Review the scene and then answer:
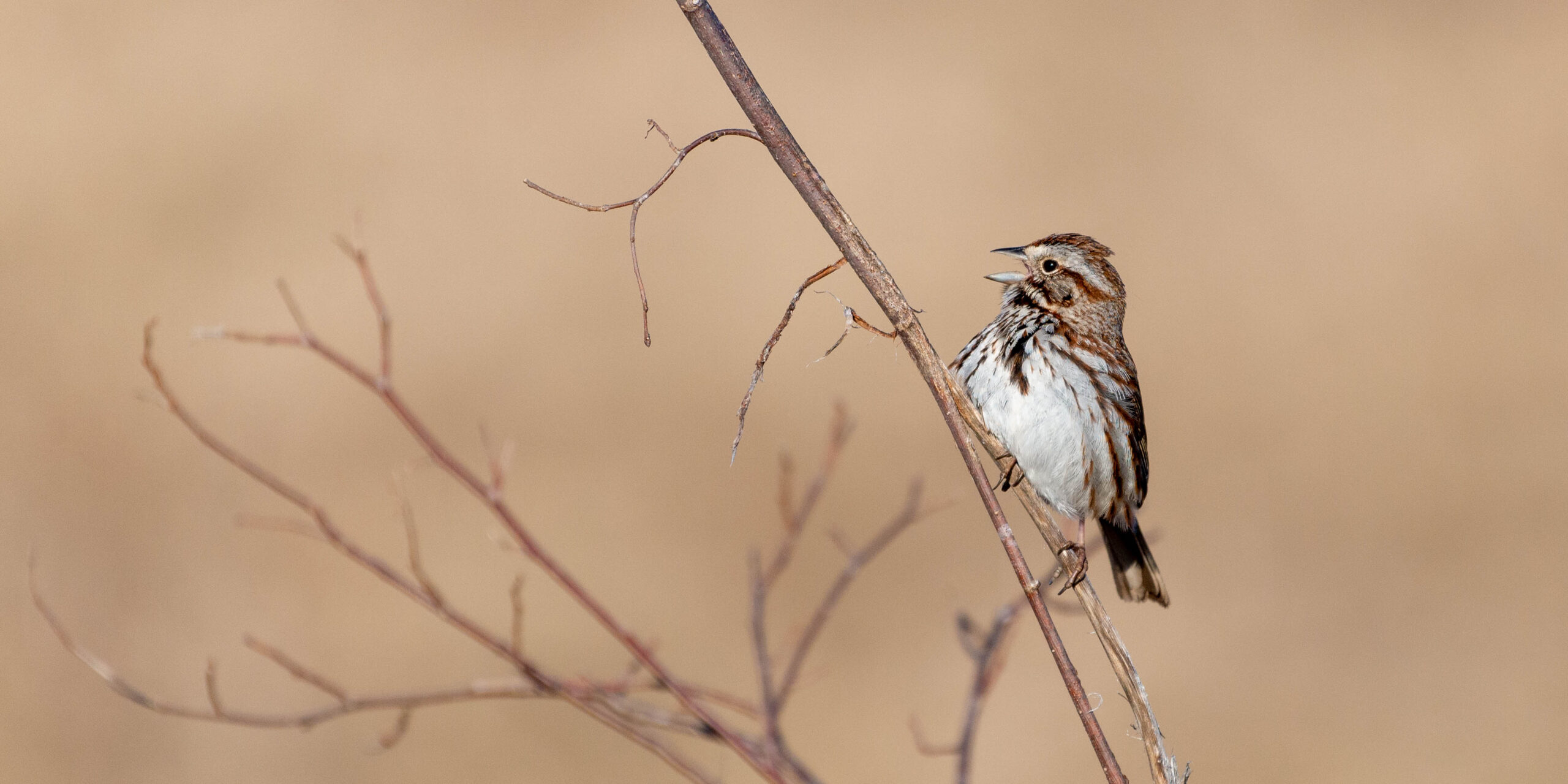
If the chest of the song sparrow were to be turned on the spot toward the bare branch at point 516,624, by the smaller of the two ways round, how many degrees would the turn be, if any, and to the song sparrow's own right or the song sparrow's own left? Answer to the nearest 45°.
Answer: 0° — it already faces it

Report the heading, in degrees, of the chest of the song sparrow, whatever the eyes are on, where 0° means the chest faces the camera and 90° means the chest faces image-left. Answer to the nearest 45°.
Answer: approximately 45°
